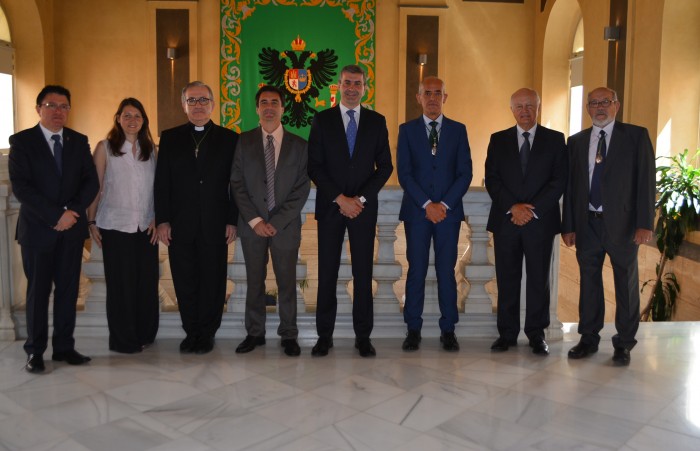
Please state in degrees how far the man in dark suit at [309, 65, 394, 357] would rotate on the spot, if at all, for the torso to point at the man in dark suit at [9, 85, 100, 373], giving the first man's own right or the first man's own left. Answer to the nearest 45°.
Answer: approximately 90° to the first man's own right

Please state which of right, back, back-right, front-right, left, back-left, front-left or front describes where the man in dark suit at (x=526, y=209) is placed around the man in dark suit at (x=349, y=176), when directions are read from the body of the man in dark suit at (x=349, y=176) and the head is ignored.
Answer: left

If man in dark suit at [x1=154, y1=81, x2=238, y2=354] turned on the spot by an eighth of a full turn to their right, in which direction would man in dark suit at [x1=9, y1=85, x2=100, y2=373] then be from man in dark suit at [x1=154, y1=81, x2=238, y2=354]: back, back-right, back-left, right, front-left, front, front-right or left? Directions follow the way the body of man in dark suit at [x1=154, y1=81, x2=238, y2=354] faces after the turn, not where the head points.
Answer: front-right

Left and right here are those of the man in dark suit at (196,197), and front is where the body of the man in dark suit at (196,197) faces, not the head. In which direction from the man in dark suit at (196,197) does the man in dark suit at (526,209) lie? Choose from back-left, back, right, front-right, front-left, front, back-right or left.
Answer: left

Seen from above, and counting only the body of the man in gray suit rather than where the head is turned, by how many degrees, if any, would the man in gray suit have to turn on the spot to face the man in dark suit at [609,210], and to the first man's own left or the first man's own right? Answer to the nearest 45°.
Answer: approximately 90° to the first man's own left

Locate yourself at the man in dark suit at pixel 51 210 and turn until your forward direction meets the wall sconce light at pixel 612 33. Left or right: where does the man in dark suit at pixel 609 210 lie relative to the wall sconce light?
right

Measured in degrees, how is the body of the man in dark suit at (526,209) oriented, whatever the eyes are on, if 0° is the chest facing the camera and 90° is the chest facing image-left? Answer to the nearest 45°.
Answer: approximately 0°

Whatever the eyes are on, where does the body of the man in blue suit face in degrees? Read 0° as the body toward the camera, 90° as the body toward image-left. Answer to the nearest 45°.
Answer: approximately 0°

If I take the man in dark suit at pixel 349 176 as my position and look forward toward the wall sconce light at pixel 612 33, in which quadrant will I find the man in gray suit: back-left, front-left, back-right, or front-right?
back-left
